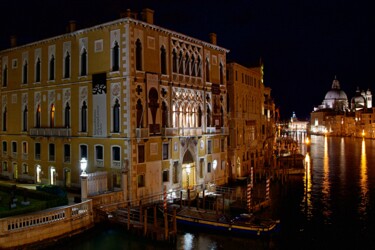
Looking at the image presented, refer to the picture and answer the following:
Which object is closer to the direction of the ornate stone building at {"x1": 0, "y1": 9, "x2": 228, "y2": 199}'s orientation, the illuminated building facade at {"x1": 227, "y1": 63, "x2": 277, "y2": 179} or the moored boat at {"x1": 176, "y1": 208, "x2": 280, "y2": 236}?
the moored boat

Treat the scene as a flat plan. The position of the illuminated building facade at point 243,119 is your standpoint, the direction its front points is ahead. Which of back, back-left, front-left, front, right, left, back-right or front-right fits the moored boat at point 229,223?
front-right

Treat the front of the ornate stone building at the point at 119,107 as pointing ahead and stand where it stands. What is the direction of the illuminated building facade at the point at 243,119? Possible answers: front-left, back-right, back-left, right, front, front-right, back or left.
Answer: left

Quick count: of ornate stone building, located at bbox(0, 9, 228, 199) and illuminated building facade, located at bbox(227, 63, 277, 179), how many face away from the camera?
0

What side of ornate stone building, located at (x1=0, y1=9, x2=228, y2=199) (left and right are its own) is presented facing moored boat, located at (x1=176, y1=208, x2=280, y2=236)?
front

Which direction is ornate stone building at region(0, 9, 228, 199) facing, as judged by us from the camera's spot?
facing the viewer and to the right of the viewer

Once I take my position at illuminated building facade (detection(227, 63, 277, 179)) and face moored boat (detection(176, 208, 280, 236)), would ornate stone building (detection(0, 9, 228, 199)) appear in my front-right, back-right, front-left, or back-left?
front-right

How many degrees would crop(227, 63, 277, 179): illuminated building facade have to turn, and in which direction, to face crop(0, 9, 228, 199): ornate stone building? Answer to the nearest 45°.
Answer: approximately 90° to its right

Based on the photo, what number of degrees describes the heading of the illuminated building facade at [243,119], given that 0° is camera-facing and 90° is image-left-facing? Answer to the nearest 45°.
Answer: approximately 315°

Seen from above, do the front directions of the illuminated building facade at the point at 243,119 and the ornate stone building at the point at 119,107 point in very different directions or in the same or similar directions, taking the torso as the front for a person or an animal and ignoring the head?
same or similar directions

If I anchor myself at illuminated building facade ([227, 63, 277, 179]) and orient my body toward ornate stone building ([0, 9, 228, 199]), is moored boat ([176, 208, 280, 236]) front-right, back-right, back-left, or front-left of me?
front-left
